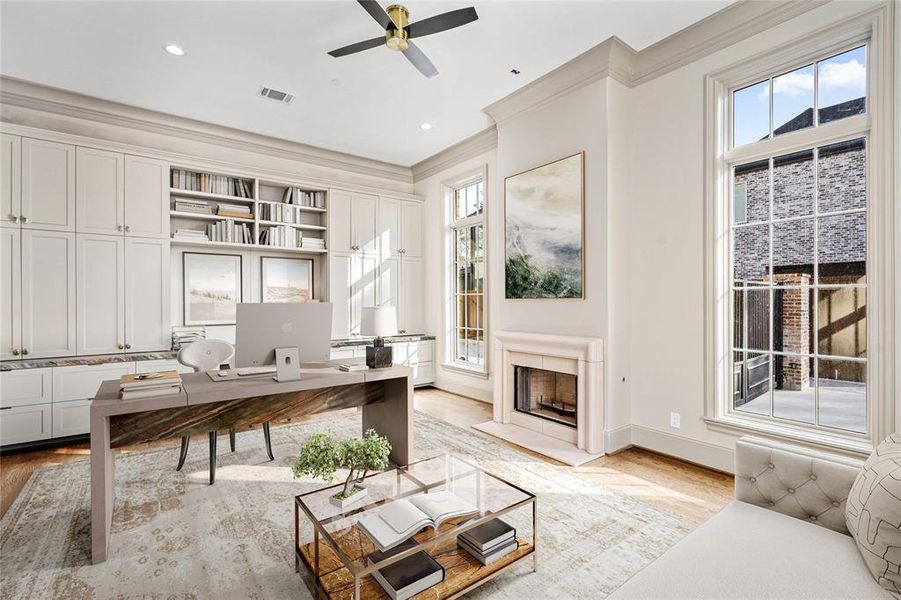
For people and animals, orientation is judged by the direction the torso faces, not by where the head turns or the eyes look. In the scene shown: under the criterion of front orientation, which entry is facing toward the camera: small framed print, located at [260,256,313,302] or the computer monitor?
the small framed print

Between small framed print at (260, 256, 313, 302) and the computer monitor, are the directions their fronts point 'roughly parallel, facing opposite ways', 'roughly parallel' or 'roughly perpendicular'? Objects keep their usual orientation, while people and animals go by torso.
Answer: roughly parallel, facing opposite ways

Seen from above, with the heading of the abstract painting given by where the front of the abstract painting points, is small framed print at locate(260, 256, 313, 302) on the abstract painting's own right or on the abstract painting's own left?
on the abstract painting's own right

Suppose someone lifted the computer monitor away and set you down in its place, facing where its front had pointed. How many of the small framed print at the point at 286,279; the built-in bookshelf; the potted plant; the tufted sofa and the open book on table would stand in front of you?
2

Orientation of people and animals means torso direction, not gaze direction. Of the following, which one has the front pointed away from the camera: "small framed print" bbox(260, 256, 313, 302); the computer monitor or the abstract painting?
the computer monitor

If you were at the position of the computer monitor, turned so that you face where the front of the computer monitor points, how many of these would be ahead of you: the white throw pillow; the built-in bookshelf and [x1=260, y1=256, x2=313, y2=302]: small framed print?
2

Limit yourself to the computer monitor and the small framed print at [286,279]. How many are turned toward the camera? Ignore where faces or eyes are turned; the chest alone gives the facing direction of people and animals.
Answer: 1

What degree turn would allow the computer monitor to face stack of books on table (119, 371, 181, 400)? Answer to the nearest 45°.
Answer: approximately 90° to its left

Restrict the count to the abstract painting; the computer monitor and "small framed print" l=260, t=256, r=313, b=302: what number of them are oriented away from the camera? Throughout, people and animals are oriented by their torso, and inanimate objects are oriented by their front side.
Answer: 1

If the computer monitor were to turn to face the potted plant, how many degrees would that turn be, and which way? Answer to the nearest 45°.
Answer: approximately 180°

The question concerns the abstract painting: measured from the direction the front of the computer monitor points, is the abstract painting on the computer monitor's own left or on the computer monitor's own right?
on the computer monitor's own right

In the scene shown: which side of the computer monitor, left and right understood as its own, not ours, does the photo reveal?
back

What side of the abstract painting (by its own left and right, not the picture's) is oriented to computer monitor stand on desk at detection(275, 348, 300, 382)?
front

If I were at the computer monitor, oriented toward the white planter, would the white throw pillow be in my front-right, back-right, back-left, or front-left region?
front-left

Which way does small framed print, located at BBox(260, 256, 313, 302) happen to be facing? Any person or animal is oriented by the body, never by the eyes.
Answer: toward the camera

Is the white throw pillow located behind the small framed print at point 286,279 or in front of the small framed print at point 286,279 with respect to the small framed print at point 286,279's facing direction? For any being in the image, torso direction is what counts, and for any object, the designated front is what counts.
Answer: in front

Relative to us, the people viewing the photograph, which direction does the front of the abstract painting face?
facing the viewer and to the left of the viewer
